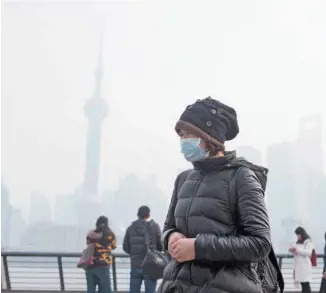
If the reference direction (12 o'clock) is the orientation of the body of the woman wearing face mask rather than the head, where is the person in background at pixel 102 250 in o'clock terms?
The person in background is roughly at 4 o'clock from the woman wearing face mask.

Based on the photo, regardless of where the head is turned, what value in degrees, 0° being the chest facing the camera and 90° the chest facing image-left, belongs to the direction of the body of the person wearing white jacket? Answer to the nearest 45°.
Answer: approximately 90°

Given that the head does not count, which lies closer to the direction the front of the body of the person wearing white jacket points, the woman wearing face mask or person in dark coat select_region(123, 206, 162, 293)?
the person in dark coat

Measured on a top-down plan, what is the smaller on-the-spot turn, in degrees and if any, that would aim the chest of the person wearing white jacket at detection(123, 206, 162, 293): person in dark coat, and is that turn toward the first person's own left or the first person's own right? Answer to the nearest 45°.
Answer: approximately 45° to the first person's own left

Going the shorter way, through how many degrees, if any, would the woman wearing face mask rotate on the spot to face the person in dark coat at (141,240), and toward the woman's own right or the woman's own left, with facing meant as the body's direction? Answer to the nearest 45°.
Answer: approximately 135° to the woman's own right

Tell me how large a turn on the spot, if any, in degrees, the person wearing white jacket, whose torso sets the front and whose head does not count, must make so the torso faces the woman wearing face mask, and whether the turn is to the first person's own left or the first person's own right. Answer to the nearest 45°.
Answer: approximately 90° to the first person's own left
